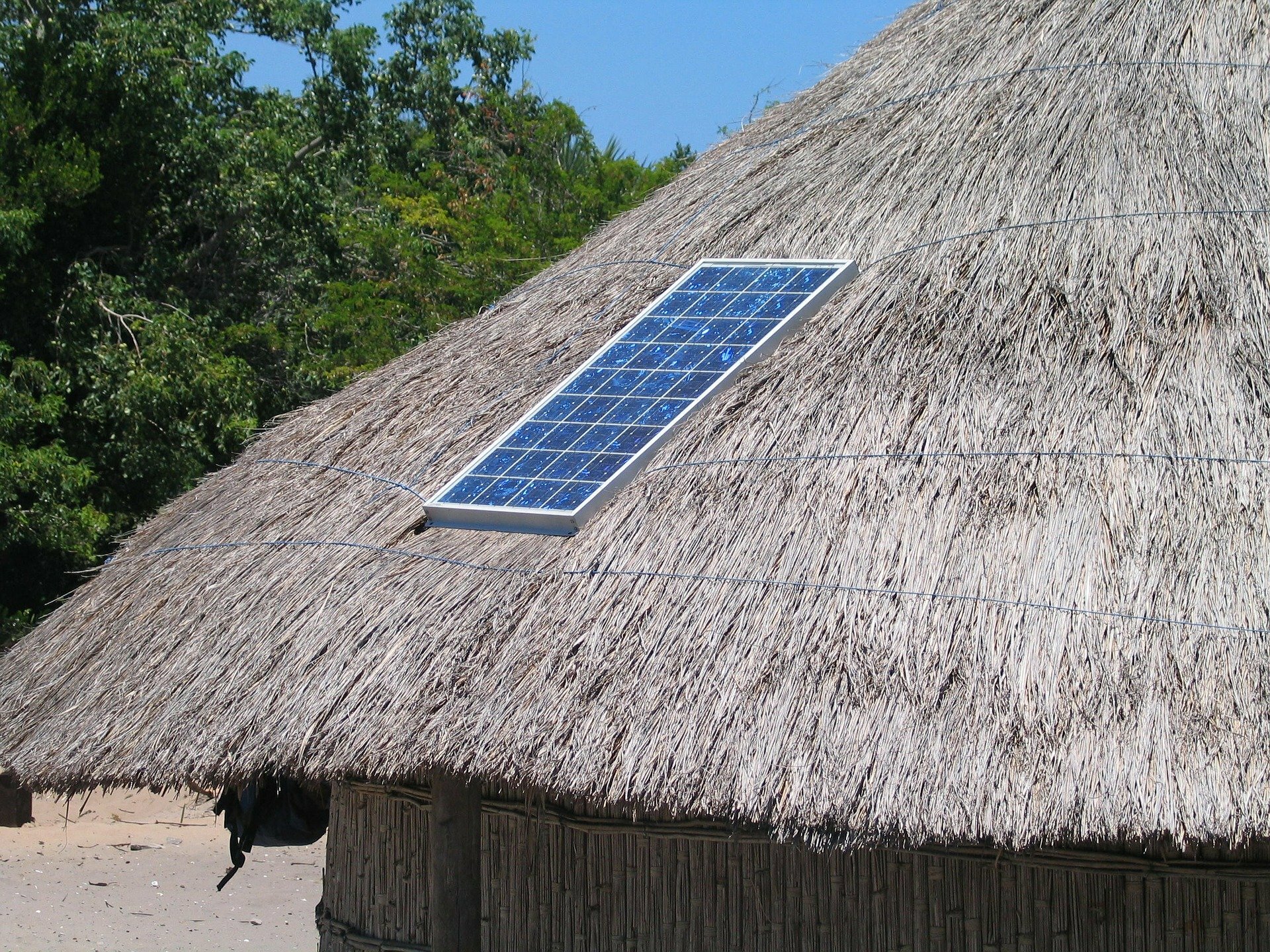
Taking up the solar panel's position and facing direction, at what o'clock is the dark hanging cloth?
The dark hanging cloth is roughly at 3 o'clock from the solar panel.

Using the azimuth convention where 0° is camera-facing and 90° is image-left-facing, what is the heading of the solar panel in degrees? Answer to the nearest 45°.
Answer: approximately 45°
